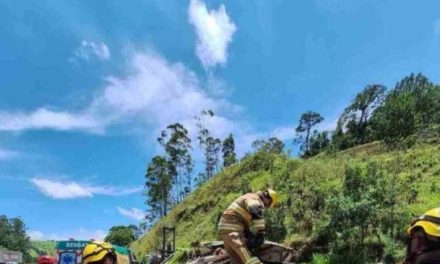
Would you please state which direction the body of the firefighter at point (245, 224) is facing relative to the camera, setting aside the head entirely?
to the viewer's right

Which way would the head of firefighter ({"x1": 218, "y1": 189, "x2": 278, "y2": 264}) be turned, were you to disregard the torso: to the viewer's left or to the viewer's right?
to the viewer's right

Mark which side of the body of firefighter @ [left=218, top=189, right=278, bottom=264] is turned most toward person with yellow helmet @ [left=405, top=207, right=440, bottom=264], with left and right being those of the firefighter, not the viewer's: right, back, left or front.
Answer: right
